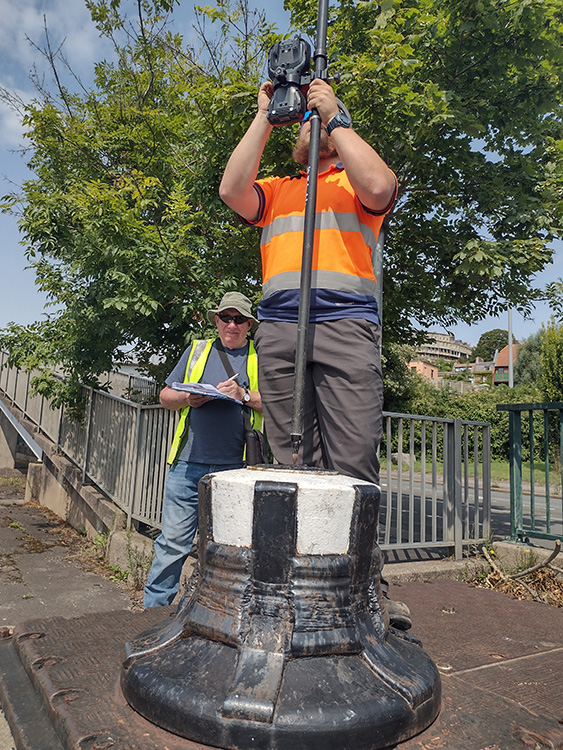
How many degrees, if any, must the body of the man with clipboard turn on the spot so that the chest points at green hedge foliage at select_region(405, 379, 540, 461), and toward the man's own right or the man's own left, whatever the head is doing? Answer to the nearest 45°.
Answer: approximately 135° to the man's own left

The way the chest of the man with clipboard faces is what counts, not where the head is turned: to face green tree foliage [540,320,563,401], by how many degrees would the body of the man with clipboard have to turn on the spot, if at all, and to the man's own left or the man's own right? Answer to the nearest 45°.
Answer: approximately 135° to the man's own left

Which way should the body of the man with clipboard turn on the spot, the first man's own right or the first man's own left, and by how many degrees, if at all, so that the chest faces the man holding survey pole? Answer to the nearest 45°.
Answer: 0° — they already face them

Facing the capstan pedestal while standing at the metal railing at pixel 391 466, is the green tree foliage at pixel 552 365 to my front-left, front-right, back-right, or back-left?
back-left

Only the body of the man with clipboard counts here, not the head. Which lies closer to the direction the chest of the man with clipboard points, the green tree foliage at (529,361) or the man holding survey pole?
the man holding survey pole

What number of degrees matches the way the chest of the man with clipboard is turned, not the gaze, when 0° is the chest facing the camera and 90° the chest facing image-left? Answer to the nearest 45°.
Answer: approximately 0°

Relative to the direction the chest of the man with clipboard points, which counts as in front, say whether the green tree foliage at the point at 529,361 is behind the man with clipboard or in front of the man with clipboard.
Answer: behind
